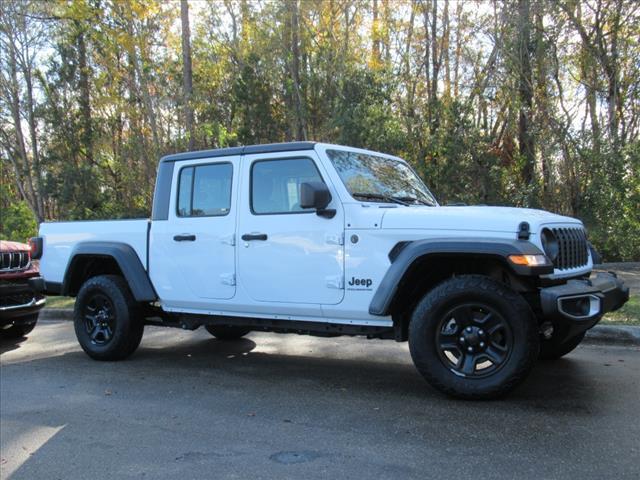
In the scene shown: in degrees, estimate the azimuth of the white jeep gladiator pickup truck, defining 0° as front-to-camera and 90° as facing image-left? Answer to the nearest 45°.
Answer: approximately 315°

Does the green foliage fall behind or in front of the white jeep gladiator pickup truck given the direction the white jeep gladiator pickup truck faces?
behind

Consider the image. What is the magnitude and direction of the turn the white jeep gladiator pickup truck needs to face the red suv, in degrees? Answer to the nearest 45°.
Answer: approximately 180°
